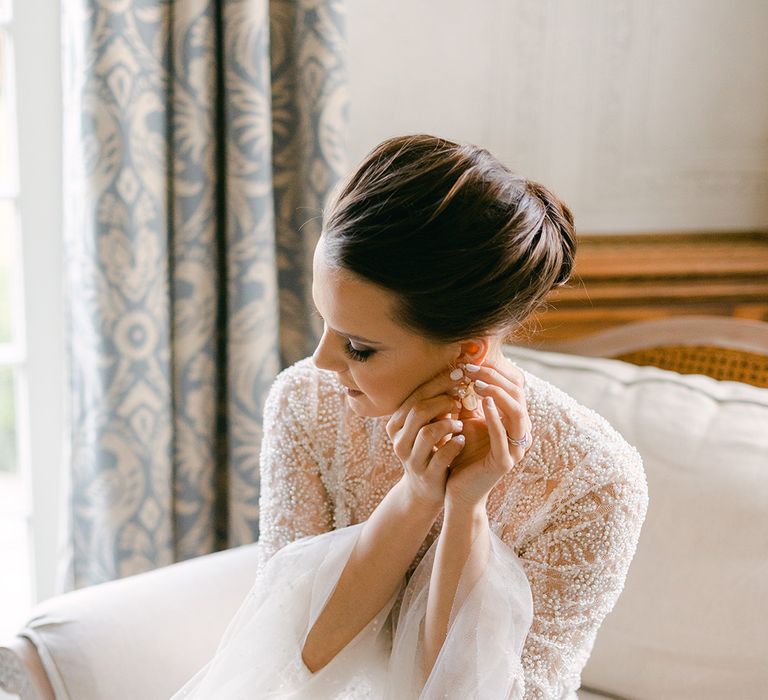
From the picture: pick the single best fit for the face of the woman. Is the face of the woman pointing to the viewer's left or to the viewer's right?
to the viewer's left

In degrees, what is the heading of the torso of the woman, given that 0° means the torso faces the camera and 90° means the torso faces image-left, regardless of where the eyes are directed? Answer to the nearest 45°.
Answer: approximately 45°

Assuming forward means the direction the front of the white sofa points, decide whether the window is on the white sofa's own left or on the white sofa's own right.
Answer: on the white sofa's own right

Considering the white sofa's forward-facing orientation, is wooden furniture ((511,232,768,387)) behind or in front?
behind

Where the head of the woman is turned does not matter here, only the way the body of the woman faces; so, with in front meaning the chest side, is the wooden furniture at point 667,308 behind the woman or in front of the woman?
behind

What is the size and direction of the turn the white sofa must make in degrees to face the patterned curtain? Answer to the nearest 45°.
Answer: approximately 90° to its right

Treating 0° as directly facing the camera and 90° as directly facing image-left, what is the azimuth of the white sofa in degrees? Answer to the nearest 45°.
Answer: approximately 45°
